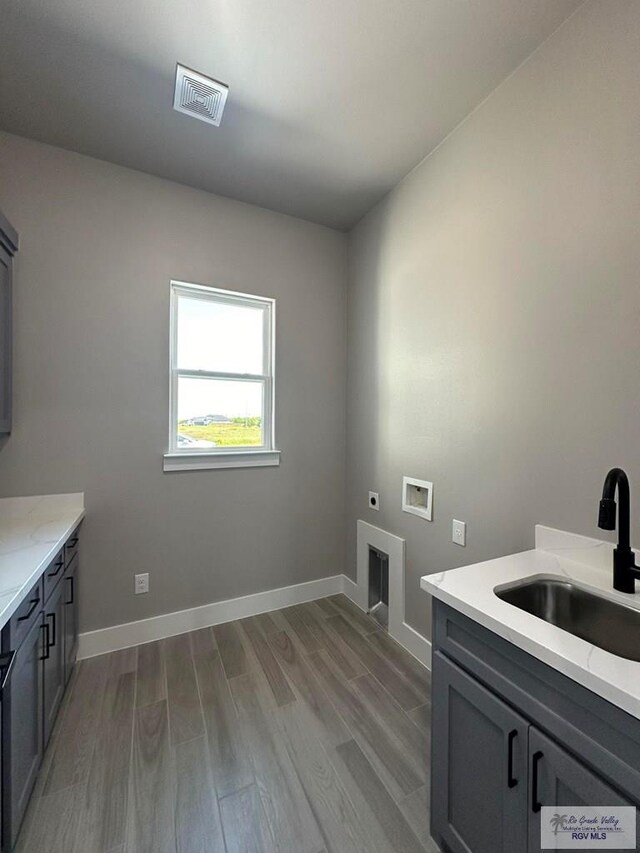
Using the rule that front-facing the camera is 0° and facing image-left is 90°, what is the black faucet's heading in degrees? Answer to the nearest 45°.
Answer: approximately 45°

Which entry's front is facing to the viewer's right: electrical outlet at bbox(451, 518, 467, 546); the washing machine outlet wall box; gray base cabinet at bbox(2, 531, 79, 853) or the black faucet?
the gray base cabinet

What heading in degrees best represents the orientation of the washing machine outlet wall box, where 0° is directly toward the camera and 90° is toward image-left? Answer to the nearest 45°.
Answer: approximately 45°

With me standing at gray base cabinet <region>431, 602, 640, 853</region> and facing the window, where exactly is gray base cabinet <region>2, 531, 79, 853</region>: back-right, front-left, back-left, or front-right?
front-left

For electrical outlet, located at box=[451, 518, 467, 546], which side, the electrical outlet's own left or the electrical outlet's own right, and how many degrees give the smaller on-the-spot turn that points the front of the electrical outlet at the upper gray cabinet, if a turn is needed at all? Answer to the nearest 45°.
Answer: approximately 45° to the electrical outlet's own right

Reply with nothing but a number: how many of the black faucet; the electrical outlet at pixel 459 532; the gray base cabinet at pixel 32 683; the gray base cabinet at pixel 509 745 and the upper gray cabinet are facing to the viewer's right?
2

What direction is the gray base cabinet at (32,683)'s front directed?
to the viewer's right

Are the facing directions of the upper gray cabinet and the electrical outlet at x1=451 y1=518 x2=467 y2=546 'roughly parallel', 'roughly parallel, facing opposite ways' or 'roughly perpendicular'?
roughly parallel, facing opposite ways

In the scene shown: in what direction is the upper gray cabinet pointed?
to the viewer's right

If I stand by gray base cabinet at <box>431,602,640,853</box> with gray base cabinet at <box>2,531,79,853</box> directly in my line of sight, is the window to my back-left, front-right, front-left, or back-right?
front-right

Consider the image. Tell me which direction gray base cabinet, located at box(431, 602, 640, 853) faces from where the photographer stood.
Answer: facing the viewer and to the left of the viewer

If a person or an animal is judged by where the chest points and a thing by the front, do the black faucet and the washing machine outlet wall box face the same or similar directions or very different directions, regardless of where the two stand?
same or similar directions

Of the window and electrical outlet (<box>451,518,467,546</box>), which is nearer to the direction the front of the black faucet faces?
the window
